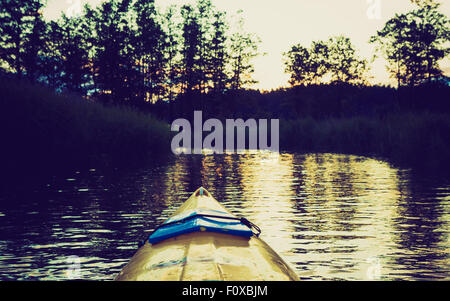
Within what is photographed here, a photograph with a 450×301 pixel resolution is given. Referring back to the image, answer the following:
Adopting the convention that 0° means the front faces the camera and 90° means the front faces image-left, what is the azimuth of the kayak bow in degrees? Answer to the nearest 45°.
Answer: approximately 180°

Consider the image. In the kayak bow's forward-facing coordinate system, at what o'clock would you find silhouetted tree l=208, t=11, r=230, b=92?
The silhouetted tree is roughly at 12 o'clock from the kayak bow.

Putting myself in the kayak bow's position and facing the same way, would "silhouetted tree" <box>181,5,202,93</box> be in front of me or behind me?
in front

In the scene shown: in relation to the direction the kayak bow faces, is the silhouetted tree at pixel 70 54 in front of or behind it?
in front

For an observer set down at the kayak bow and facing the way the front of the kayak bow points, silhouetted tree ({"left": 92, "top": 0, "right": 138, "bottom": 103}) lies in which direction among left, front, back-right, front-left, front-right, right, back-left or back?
front

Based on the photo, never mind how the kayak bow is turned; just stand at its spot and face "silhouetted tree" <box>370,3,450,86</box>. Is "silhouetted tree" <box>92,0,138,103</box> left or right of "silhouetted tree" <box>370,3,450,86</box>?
left

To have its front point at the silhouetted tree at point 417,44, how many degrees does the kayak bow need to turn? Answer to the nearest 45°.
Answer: approximately 45° to its right

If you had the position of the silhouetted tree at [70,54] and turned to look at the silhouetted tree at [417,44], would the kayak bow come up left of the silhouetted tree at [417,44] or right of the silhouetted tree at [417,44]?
right

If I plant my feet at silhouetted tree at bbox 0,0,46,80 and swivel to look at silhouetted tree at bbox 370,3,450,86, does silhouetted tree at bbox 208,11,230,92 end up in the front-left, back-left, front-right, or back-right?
front-left
